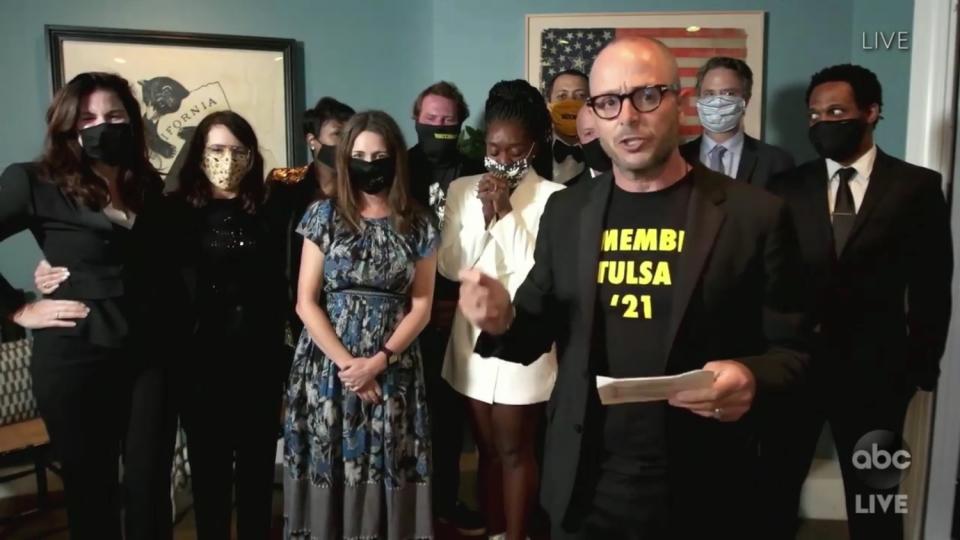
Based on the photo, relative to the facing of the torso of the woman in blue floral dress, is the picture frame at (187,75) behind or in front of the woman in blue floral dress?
behind

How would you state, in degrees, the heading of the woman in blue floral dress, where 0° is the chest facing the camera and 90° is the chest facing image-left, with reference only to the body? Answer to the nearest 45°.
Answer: approximately 0°

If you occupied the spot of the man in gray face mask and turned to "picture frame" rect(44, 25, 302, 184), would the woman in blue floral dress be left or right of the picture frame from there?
left

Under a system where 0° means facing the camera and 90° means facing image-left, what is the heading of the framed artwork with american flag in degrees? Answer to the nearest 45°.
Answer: approximately 0°

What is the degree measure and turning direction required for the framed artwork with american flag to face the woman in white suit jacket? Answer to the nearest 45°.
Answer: approximately 45° to its right

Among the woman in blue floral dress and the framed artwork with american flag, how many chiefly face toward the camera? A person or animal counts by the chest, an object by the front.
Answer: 2
